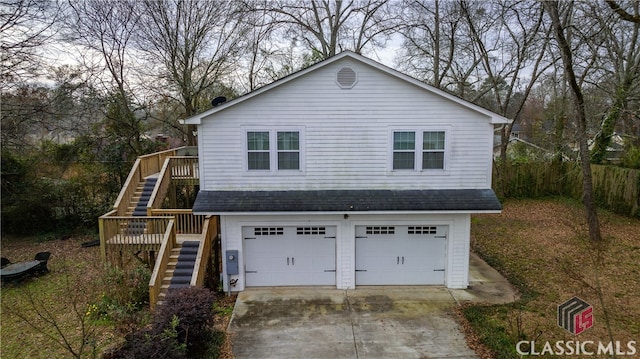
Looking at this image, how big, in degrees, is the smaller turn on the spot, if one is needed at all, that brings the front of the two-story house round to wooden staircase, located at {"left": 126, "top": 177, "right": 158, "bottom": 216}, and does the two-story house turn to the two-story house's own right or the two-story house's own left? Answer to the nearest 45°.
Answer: approximately 90° to the two-story house's own right

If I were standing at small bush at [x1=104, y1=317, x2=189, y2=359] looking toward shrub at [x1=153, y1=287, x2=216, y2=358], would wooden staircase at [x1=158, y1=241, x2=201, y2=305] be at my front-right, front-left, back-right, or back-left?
front-left

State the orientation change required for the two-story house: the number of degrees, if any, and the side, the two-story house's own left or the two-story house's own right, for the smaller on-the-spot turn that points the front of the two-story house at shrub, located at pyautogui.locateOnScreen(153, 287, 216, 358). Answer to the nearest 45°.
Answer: approximately 45° to the two-story house's own right

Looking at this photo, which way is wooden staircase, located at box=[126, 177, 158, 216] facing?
toward the camera

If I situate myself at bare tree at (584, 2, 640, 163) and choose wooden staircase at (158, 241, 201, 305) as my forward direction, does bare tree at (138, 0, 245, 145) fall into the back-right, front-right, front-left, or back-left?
front-right

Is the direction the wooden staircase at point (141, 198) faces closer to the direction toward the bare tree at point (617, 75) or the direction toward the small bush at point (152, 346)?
the small bush

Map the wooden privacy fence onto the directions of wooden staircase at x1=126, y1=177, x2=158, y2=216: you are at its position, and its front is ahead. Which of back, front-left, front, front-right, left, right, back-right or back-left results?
left

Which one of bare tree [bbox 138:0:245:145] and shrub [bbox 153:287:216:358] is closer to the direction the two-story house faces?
the shrub

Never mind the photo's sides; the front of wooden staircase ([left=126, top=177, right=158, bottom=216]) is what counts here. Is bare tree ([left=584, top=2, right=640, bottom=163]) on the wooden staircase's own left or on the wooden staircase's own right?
on the wooden staircase's own left

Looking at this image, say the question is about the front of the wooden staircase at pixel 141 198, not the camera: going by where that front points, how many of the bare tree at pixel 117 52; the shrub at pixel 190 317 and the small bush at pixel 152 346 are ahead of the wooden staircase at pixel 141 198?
2

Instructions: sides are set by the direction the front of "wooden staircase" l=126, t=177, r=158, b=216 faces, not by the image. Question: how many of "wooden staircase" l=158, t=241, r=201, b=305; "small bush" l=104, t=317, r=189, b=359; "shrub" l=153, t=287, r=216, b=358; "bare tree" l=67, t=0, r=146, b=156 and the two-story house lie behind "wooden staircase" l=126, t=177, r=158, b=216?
1

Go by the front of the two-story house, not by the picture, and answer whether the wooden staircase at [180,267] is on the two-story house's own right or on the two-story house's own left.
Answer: on the two-story house's own right

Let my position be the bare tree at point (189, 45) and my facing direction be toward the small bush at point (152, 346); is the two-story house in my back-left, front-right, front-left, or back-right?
front-left

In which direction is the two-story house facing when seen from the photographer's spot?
facing the viewer
